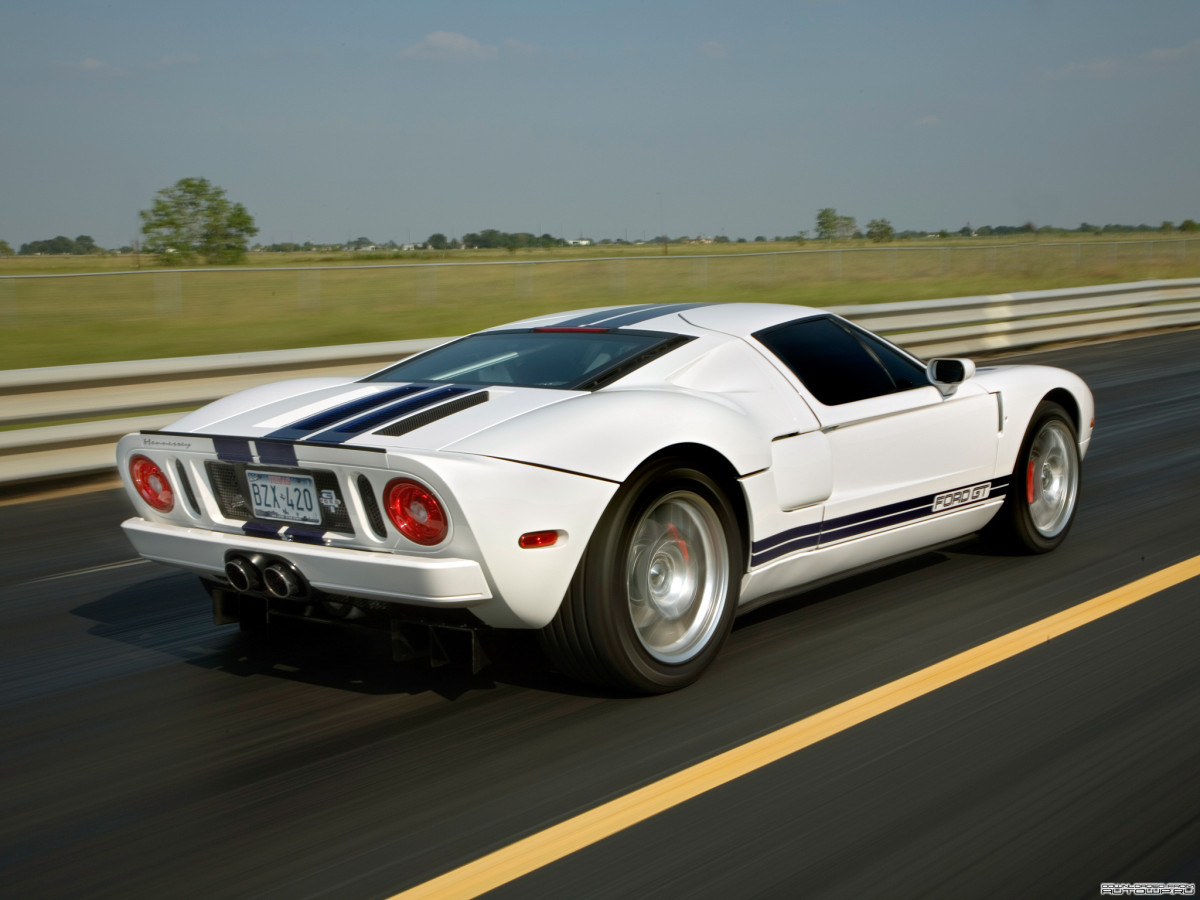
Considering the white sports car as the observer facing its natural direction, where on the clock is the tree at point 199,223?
The tree is roughly at 10 o'clock from the white sports car.

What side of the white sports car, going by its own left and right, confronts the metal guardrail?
left

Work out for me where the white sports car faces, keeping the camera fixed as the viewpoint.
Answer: facing away from the viewer and to the right of the viewer
